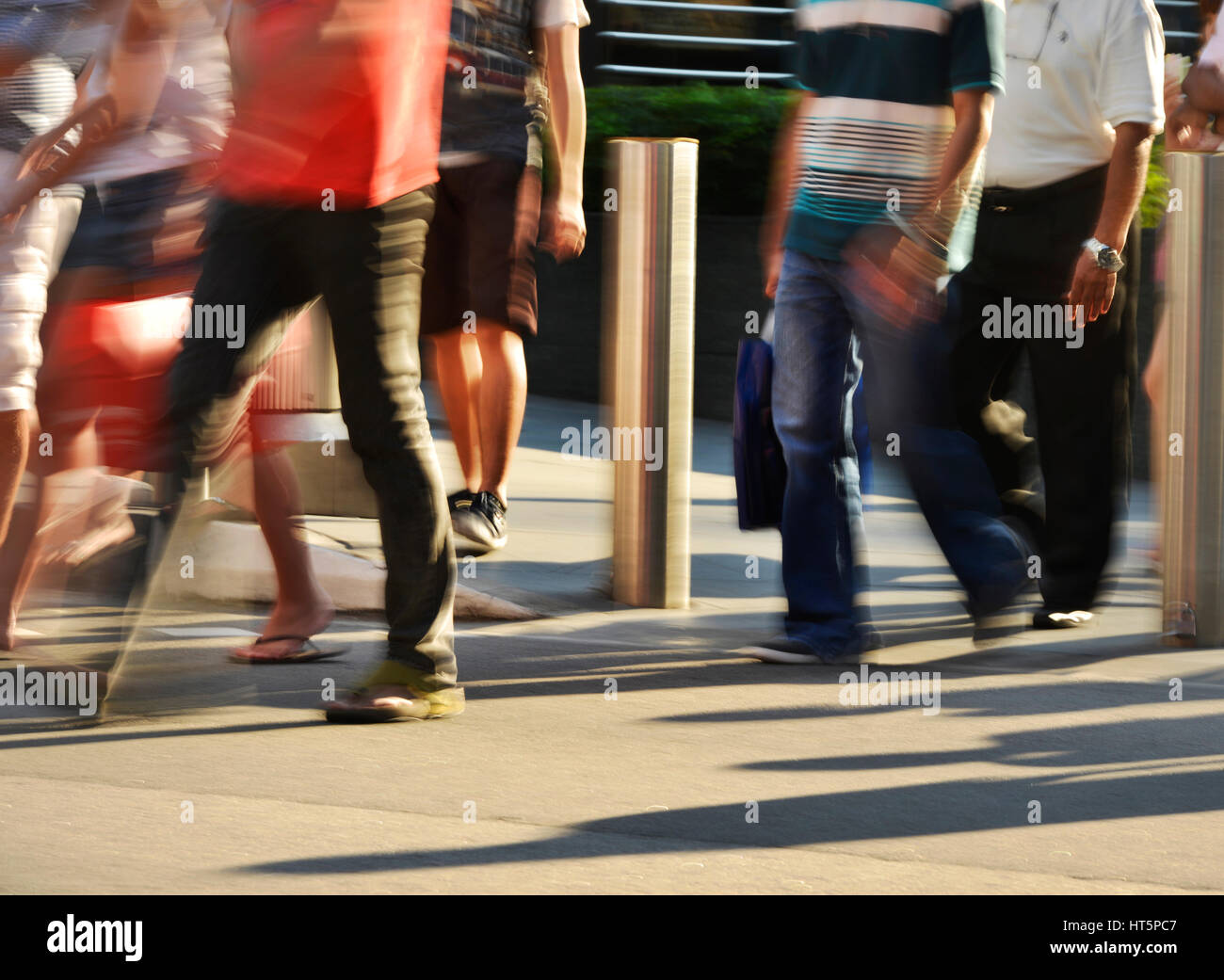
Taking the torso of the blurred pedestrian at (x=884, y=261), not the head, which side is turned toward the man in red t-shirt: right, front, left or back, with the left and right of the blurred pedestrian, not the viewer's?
front

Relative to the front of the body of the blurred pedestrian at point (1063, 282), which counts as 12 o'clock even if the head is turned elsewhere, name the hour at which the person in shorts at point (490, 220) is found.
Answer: The person in shorts is roughly at 2 o'clock from the blurred pedestrian.

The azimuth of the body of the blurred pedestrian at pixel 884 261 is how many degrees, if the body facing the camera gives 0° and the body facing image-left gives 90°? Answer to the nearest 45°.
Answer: approximately 45°

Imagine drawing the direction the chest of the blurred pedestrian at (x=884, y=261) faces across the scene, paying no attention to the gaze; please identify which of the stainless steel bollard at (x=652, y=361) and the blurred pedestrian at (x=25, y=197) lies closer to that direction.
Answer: the blurred pedestrian

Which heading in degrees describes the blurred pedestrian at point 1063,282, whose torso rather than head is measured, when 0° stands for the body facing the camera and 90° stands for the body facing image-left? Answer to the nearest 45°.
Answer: approximately 45°

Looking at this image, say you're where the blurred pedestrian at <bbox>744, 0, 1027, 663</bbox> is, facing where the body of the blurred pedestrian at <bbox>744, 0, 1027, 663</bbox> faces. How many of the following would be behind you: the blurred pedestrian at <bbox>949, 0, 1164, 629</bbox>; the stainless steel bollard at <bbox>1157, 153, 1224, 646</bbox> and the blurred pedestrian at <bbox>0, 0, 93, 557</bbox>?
2

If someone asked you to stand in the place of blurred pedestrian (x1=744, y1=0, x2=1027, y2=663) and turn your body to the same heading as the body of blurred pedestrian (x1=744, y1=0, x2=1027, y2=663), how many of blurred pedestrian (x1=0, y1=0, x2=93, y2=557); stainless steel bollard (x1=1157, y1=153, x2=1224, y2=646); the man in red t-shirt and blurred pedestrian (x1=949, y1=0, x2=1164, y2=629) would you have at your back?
2

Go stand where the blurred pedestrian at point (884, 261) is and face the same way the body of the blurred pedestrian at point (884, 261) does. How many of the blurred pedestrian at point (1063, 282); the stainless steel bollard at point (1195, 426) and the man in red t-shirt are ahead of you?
1

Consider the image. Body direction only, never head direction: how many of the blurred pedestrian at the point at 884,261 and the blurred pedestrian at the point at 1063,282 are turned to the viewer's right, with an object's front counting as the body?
0

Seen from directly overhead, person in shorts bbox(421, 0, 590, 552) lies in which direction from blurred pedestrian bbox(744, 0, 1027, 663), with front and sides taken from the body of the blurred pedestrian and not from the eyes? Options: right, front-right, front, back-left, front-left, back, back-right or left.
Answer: right

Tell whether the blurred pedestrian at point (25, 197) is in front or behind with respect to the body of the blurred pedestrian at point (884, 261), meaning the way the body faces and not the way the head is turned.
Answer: in front
